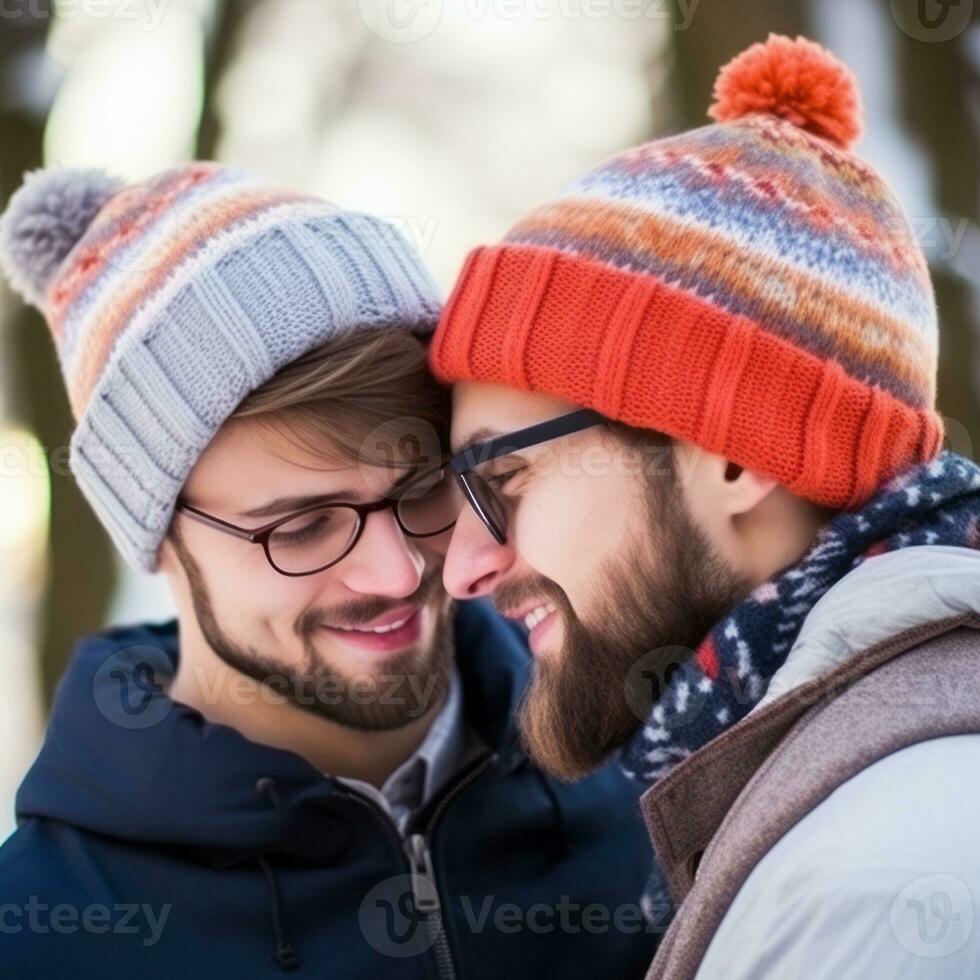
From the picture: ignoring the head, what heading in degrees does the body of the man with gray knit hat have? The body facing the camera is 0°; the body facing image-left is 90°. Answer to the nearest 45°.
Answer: approximately 315°

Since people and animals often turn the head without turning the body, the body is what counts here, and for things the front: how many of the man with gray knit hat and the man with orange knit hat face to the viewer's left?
1

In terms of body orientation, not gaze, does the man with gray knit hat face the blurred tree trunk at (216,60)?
no

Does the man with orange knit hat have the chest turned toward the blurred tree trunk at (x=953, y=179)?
no

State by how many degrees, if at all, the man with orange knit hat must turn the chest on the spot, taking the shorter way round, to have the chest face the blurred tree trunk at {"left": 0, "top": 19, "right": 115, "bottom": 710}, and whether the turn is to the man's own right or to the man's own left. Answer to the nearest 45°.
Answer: approximately 45° to the man's own right

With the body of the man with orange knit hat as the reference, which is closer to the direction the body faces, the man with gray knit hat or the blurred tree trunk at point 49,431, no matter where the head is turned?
the man with gray knit hat

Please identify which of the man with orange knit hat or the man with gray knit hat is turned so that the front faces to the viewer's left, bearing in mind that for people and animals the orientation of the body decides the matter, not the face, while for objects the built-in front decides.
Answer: the man with orange knit hat

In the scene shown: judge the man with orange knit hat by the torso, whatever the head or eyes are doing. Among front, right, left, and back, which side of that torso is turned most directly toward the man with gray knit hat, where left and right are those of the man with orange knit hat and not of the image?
front

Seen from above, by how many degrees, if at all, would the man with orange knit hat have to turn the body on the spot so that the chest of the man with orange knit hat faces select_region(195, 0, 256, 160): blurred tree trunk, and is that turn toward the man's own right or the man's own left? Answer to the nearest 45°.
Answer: approximately 45° to the man's own right

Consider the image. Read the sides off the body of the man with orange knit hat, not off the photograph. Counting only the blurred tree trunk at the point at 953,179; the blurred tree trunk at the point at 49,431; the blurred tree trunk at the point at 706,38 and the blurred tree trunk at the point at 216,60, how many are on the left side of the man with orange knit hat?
0

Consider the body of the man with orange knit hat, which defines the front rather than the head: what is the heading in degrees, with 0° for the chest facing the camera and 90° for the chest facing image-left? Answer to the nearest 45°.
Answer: approximately 90°

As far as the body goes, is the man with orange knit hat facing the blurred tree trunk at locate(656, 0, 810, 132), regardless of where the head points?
no

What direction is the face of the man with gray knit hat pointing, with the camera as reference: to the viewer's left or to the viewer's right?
to the viewer's right
